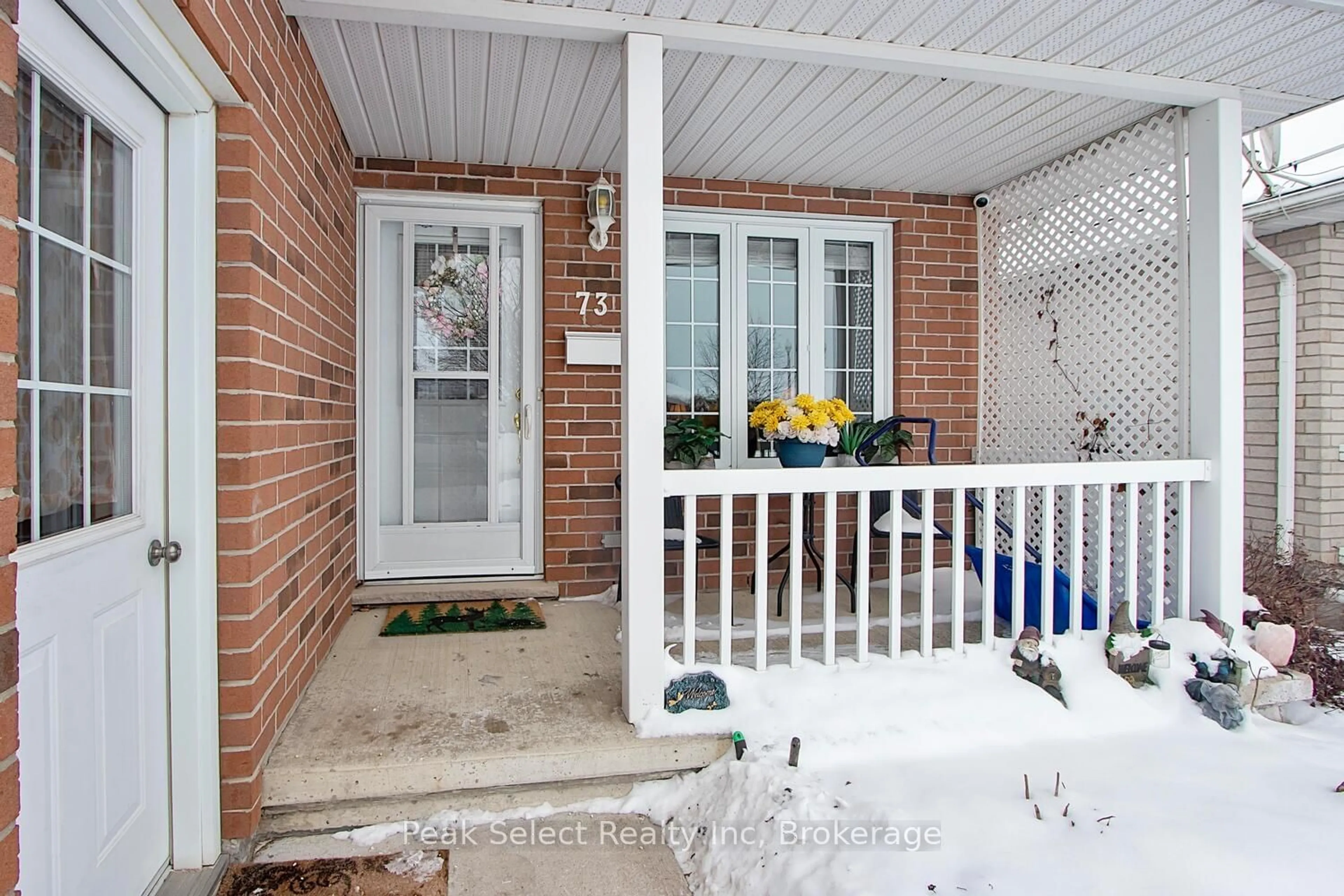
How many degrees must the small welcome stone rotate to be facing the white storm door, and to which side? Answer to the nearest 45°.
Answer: approximately 135° to its right

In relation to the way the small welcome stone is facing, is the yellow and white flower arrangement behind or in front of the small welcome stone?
behind

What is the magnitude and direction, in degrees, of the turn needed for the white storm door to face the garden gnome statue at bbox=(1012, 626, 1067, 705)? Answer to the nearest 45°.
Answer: approximately 45° to its left

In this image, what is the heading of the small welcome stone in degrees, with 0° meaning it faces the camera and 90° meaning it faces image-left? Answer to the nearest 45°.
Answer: approximately 0°

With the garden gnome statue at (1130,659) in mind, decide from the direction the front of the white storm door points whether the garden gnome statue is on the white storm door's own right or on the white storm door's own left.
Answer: on the white storm door's own left

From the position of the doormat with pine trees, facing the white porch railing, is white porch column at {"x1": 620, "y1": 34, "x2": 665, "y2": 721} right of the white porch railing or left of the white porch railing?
right

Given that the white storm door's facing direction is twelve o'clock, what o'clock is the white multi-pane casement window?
The white multi-pane casement window is roughly at 9 o'clock from the white storm door.

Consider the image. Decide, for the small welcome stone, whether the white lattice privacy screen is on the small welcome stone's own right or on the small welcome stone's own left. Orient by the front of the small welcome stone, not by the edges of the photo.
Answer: on the small welcome stone's own left

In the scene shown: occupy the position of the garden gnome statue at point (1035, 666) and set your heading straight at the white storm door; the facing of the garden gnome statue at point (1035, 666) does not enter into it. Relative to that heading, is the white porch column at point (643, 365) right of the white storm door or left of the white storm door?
left
